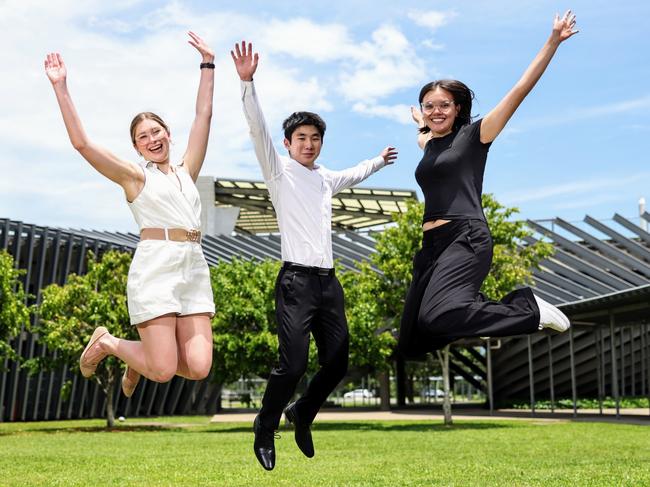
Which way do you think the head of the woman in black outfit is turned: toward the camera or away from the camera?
toward the camera

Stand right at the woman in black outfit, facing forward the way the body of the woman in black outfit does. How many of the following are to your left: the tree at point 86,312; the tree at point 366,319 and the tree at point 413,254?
0

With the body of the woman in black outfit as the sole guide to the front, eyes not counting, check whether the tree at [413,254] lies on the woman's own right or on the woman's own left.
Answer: on the woman's own right

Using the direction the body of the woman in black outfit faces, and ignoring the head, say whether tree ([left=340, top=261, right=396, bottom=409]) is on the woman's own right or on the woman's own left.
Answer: on the woman's own right

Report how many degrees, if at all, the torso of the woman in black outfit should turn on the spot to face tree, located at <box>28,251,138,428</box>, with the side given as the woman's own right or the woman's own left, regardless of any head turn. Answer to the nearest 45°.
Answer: approximately 90° to the woman's own right

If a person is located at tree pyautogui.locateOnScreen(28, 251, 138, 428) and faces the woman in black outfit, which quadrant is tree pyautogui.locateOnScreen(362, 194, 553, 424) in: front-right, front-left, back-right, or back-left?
front-left

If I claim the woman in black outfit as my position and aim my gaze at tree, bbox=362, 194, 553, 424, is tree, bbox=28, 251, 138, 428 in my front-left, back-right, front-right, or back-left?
front-left

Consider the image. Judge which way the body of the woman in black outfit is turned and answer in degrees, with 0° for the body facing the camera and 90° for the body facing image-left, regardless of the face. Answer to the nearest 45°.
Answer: approximately 45°
